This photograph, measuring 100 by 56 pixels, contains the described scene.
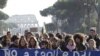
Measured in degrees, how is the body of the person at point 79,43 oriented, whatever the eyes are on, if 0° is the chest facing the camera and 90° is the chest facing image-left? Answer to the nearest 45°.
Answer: approximately 45°

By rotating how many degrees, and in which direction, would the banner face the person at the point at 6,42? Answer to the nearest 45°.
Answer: approximately 135° to its right

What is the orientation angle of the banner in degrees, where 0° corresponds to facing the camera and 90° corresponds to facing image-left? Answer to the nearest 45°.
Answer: approximately 0°
